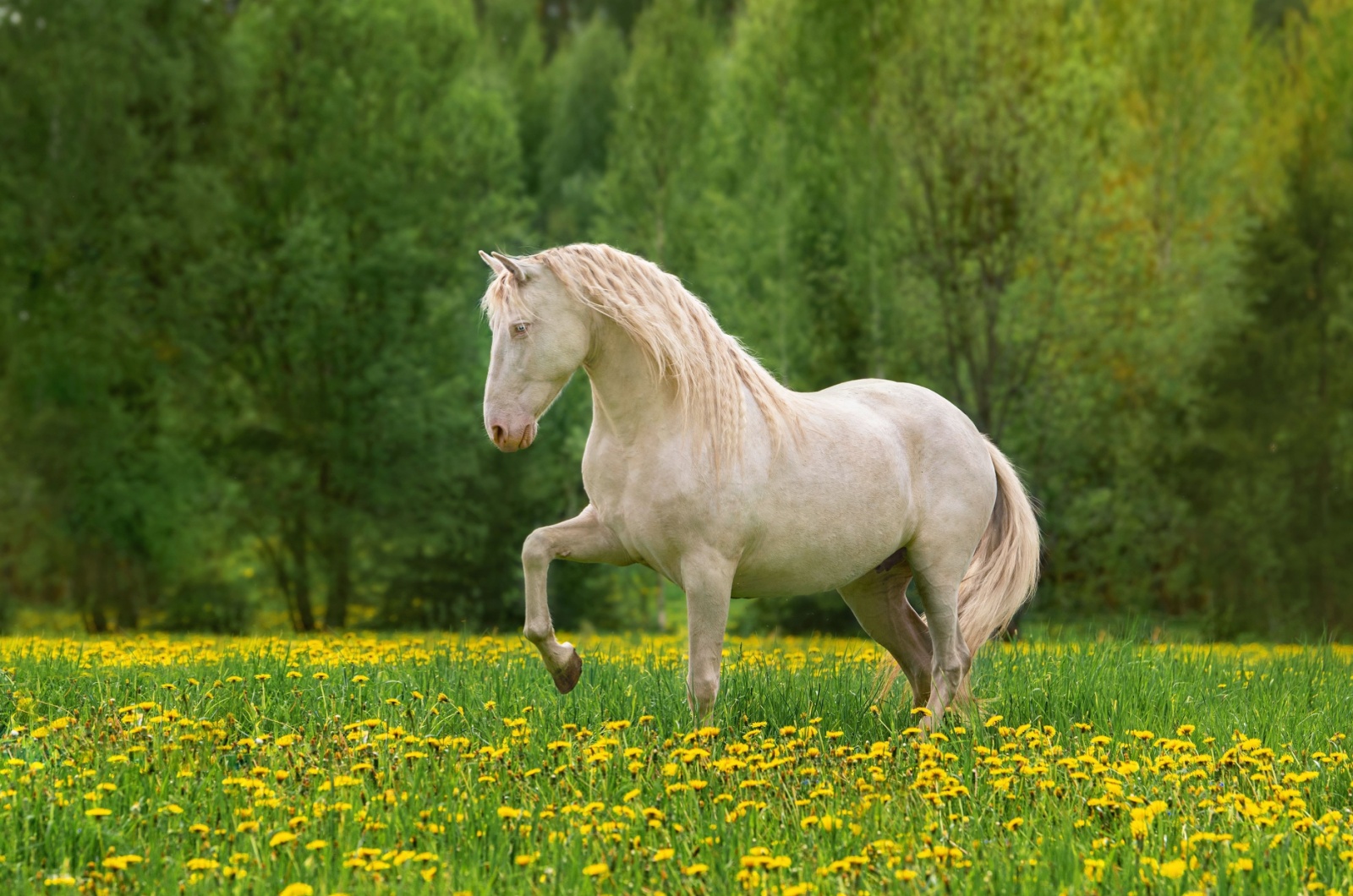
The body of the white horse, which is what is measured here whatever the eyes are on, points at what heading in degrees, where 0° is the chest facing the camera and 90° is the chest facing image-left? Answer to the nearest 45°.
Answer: approximately 90°

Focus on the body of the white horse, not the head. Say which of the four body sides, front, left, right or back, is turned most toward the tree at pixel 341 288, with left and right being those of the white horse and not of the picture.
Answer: right

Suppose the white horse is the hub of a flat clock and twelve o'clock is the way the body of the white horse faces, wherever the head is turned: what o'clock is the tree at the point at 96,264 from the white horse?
The tree is roughly at 2 o'clock from the white horse.
